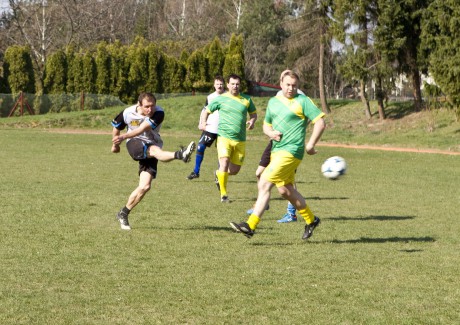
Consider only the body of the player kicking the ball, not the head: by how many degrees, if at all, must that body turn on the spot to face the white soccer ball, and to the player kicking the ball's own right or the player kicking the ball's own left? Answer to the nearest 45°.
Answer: approximately 45° to the player kicking the ball's own left

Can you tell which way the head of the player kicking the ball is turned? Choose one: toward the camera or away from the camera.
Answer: toward the camera

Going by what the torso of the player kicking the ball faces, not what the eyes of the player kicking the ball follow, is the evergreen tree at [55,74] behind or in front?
behind

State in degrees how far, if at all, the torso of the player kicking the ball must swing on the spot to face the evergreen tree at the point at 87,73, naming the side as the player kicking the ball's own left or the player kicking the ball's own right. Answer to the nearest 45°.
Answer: approximately 135° to the player kicking the ball's own left

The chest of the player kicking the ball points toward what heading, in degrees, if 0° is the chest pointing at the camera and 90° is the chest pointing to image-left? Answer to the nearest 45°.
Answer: approximately 315°

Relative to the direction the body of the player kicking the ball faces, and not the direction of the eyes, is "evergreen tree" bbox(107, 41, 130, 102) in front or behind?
behind
